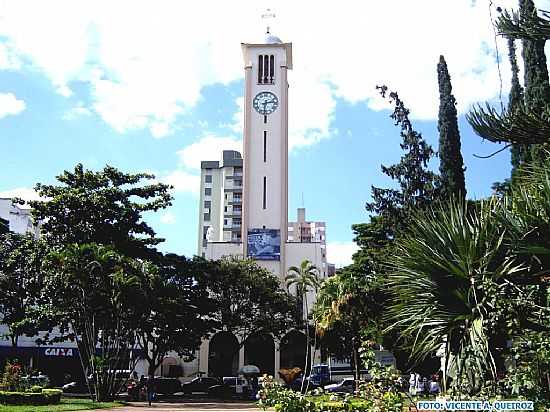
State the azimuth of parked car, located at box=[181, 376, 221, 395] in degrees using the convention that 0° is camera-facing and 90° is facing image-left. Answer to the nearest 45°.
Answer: approximately 45°

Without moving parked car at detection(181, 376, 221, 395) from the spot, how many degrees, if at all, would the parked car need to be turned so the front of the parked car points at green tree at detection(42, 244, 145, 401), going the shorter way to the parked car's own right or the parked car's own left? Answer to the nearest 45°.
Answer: approximately 45° to the parked car's own left

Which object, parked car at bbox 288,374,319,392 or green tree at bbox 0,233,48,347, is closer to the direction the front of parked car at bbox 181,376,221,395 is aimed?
the green tree

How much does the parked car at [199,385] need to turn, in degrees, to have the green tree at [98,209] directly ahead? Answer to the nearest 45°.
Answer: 0° — it already faces it

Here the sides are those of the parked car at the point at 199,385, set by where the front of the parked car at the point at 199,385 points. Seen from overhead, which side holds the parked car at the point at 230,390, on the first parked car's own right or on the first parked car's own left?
on the first parked car's own left

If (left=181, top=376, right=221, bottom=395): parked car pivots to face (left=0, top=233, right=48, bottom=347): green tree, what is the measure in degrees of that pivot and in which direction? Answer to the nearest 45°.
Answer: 0° — it already faces it
